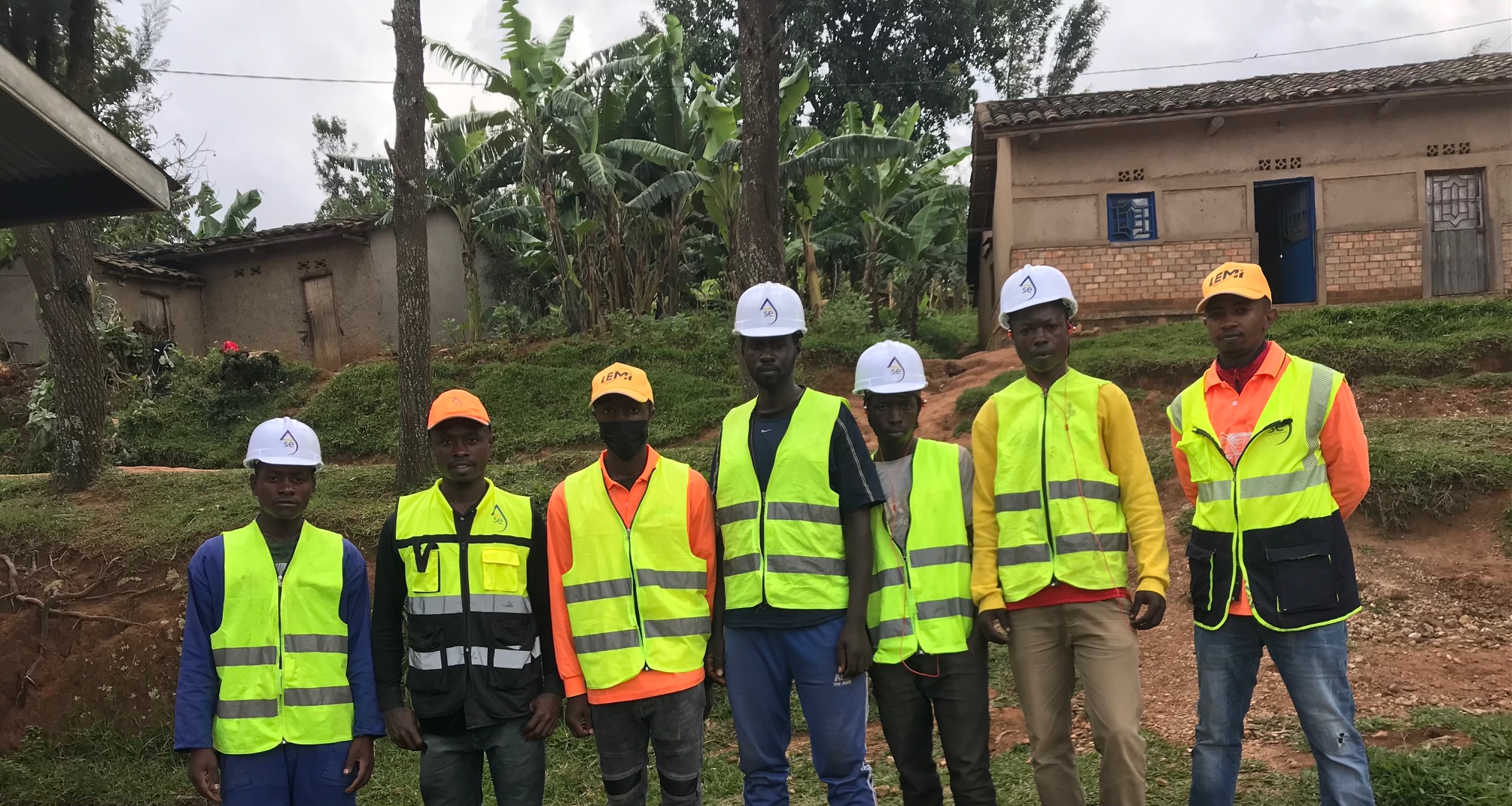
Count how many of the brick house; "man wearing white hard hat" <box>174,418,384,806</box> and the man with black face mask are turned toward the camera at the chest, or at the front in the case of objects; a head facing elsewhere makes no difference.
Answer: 3

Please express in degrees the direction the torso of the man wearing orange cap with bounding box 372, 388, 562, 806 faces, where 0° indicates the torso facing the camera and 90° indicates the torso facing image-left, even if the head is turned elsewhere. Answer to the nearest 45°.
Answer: approximately 0°

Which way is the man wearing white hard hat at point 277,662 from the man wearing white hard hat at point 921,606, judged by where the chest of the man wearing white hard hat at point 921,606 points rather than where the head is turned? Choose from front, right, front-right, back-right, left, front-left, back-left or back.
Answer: right

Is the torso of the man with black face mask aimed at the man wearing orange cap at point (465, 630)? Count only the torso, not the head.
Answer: no

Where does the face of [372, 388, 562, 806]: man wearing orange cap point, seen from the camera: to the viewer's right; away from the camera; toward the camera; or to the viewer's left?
toward the camera

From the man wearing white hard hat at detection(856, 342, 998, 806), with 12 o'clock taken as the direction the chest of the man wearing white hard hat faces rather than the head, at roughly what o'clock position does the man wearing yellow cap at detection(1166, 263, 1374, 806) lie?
The man wearing yellow cap is roughly at 9 o'clock from the man wearing white hard hat.

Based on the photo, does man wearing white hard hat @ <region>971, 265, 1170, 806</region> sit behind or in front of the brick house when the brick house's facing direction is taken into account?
in front

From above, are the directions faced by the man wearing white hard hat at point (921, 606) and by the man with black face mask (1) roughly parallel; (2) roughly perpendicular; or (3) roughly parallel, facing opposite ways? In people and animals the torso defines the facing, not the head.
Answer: roughly parallel

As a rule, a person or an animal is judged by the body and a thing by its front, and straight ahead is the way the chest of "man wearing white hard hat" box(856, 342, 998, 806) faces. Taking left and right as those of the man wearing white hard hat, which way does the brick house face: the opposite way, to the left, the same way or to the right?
the same way

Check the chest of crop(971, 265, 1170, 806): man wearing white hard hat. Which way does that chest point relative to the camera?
toward the camera

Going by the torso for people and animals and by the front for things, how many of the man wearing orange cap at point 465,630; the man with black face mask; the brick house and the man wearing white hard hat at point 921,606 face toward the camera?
4

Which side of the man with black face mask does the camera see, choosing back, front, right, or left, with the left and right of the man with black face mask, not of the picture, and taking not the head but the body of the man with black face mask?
front

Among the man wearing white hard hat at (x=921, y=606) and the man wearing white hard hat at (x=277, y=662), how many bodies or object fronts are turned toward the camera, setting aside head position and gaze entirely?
2

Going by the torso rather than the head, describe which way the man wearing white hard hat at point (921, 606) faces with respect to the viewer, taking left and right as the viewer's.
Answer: facing the viewer

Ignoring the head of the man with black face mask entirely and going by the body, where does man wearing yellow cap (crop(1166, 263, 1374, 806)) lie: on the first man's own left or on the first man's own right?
on the first man's own left

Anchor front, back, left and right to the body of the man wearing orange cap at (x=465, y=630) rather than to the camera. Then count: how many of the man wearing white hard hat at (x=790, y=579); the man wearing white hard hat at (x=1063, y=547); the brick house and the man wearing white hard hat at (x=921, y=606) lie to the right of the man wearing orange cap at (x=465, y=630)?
0

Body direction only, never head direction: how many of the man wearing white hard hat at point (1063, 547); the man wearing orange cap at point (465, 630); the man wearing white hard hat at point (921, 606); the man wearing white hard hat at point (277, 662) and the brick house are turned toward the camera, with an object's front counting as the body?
5

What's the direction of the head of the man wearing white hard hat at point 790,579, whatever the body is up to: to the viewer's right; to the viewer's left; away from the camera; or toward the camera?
toward the camera

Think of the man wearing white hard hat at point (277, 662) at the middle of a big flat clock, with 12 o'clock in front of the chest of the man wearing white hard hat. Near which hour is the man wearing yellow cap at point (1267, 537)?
The man wearing yellow cap is roughly at 10 o'clock from the man wearing white hard hat.

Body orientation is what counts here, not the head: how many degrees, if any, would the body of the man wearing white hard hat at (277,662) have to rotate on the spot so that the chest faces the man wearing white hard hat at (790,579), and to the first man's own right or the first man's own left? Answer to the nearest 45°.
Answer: approximately 45° to the first man's own left

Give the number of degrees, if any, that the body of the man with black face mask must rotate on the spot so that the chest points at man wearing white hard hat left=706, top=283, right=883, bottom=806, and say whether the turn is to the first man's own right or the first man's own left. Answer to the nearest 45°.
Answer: approximately 90° to the first man's own left

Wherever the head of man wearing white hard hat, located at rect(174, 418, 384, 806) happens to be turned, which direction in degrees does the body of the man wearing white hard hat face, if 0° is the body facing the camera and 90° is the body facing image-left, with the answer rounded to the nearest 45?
approximately 0°
